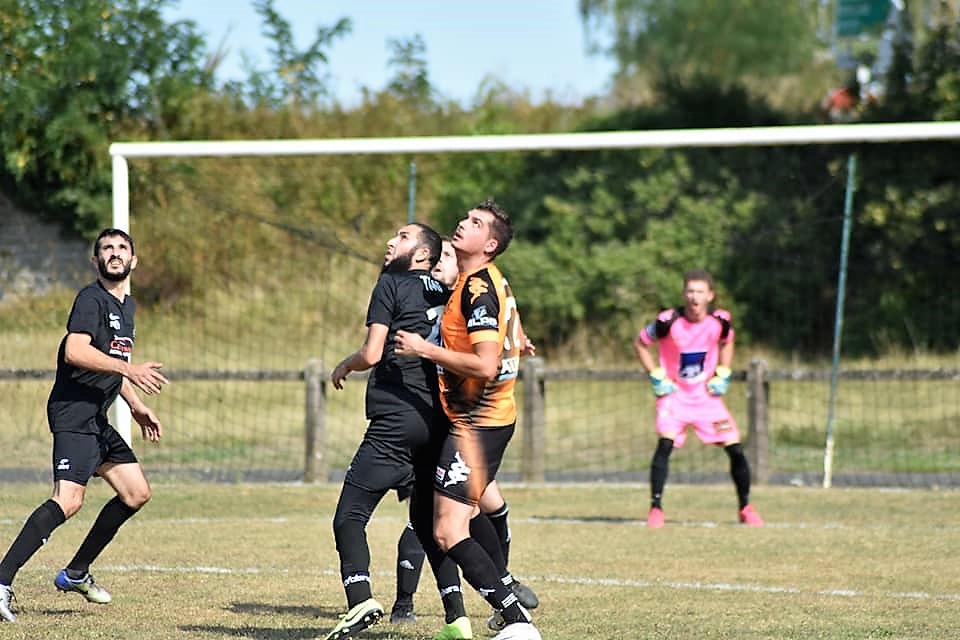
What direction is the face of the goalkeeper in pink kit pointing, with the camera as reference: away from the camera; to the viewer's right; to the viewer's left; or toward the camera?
toward the camera

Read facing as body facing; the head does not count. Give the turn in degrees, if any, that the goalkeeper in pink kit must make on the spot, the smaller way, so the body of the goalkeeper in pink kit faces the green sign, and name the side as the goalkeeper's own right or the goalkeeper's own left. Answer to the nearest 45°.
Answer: approximately 180°

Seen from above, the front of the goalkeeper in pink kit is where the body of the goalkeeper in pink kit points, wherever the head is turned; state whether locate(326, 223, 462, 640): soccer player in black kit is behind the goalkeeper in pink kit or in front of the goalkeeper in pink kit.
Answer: in front

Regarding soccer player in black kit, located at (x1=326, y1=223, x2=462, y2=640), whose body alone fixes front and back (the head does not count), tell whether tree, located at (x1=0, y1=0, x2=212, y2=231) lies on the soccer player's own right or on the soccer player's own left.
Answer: on the soccer player's own right

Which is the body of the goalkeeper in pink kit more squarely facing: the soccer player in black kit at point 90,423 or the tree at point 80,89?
the soccer player in black kit

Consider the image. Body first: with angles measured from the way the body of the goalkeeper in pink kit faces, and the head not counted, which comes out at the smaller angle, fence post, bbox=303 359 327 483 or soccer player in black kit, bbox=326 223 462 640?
the soccer player in black kit

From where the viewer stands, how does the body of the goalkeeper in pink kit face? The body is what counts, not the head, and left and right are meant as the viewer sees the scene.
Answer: facing the viewer

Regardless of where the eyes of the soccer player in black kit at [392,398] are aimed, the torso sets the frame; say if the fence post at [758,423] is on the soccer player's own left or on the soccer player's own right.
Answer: on the soccer player's own right

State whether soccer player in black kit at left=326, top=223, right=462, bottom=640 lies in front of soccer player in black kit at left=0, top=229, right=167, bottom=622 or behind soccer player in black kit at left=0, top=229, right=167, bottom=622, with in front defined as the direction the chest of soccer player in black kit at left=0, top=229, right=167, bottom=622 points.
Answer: in front

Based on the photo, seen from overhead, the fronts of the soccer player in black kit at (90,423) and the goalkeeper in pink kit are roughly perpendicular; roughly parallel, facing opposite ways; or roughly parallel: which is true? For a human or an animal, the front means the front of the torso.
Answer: roughly perpendicular

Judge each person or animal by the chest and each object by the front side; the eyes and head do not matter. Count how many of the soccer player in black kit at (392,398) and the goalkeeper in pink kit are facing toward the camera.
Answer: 1

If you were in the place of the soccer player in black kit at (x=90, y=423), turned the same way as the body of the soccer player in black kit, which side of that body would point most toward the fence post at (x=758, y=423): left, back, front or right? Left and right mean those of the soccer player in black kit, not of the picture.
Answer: left

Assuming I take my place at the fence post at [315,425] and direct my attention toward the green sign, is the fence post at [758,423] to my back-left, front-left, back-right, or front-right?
front-right

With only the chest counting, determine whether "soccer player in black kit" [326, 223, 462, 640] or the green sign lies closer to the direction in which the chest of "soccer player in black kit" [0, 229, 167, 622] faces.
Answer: the soccer player in black kit

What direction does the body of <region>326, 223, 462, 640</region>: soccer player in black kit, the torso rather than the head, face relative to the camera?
to the viewer's left
